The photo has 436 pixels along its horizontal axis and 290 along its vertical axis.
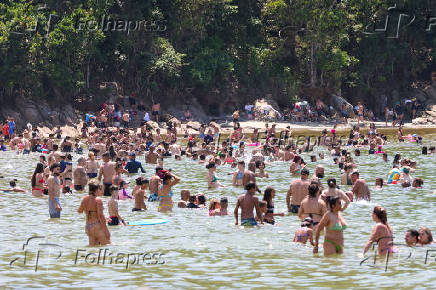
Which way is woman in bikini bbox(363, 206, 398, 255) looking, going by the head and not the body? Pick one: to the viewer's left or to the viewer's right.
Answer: to the viewer's left

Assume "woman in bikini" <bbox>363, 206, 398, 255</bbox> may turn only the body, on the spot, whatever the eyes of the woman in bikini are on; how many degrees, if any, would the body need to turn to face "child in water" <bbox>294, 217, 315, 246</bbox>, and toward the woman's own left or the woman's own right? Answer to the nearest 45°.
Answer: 0° — they already face them
